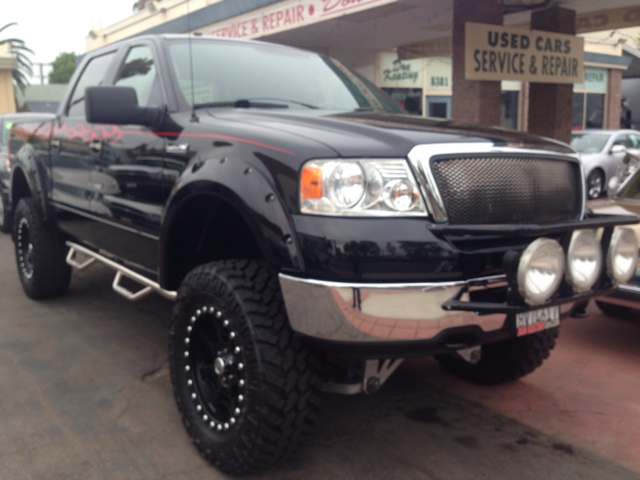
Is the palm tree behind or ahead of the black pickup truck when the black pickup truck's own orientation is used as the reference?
behind

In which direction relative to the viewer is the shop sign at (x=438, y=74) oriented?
toward the camera

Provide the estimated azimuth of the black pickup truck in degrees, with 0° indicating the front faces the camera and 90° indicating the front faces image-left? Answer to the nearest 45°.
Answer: approximately 315°

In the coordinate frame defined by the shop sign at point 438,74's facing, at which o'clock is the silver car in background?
The silver car in background is roughly at 11 o'clock from the shop sign.

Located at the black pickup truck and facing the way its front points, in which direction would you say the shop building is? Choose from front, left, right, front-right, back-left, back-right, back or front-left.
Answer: back-left

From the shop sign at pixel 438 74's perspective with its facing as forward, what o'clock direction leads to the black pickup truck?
The black pickup truck is roughly at 12 o'clock from the shop sign.

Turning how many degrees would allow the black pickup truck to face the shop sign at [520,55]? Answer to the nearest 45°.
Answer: approximately 135° to its left

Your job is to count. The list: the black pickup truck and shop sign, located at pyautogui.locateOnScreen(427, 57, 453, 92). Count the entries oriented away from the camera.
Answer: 0
